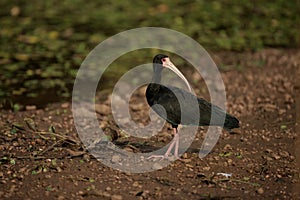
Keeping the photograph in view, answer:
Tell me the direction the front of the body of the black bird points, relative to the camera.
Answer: to the viewer's left

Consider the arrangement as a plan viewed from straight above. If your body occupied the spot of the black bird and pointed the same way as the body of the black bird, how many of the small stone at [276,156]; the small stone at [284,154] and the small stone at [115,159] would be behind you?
2

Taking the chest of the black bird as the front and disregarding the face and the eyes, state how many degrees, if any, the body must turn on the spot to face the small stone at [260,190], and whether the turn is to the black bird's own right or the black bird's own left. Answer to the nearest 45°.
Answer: approximately 135° to the black bird's own left

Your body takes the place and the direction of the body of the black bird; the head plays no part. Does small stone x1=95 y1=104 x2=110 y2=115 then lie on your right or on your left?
on your right

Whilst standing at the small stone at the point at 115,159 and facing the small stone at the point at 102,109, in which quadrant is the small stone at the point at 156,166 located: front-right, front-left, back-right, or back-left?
back-right

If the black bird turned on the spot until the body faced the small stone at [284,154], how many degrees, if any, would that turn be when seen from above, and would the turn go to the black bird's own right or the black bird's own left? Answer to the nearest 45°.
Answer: approximately 180°

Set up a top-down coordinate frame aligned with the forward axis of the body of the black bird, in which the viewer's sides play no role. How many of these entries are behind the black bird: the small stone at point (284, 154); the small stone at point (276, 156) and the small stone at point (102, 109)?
2

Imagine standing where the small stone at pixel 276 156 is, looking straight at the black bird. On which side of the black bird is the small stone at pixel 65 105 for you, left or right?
right

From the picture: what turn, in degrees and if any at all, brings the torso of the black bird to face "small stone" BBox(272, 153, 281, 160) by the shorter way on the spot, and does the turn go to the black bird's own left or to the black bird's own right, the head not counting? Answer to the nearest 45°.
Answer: approximately 180°
